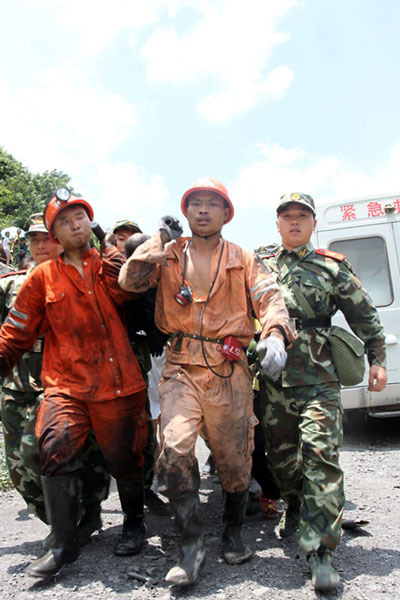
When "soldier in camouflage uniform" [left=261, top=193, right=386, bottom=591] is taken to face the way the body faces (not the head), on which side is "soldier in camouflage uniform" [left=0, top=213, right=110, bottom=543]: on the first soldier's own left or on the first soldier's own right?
on the first soldier's own right

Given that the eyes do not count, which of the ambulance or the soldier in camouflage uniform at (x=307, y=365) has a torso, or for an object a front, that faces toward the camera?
the soldier in camouflage uniform

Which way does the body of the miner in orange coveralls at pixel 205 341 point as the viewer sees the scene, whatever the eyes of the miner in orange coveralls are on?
toward the camera

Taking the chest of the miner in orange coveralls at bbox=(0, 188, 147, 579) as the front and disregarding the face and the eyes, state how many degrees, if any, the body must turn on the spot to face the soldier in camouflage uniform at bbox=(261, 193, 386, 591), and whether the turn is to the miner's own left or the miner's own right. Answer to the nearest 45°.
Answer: approximately 90° to the miner's own left

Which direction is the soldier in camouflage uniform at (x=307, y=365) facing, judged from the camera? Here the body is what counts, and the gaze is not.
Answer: toward the camera

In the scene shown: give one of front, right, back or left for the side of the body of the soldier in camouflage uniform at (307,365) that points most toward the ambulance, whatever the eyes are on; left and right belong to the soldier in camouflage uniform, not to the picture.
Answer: back

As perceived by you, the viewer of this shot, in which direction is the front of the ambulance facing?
facing away from the viewer and to the right of the viewer

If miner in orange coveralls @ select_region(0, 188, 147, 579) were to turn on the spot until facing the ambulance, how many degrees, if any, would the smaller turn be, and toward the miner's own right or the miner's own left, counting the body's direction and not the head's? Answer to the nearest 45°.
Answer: approximately 135° to the miner's own left

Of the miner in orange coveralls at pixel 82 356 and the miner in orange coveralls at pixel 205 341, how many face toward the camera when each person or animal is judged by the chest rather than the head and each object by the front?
2

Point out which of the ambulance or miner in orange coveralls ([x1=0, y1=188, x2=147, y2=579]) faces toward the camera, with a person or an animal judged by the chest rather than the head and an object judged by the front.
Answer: the miner in orange coveralls

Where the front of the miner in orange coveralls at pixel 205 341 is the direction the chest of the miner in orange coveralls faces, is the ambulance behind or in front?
behind

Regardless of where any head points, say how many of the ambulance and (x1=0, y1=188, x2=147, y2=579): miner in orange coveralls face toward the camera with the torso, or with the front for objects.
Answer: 1

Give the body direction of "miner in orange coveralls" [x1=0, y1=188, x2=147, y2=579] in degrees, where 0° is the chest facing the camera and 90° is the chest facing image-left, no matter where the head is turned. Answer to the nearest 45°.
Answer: approximately 0°
